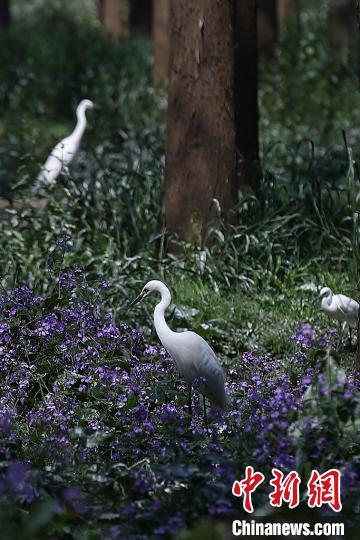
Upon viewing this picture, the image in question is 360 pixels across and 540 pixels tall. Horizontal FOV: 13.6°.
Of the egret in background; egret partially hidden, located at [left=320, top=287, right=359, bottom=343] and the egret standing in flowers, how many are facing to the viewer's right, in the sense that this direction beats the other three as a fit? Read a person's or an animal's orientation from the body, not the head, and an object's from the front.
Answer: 1

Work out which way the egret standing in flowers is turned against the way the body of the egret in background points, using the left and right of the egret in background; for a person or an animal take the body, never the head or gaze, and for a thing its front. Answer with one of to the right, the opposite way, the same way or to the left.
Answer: the opposite way

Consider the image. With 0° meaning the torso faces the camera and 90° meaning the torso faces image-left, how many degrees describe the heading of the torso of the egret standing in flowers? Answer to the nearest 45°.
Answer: approximately 90°

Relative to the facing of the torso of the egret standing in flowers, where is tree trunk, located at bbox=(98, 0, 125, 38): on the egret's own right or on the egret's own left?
on the egret's own right

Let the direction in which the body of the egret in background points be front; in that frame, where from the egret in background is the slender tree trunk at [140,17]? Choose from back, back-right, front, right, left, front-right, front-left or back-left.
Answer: left

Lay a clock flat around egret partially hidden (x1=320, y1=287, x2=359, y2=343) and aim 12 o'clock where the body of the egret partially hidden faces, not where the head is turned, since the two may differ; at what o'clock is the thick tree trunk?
The thick tree trunk is roughly at 2 o'clock from the egret partially hidden.

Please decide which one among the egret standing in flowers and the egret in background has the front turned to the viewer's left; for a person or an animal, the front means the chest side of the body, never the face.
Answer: the egret standing in flowers

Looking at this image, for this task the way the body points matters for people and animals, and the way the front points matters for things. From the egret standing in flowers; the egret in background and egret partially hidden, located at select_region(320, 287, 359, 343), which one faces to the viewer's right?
the egret in background

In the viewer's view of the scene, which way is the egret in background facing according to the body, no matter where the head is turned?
to the viewer's right

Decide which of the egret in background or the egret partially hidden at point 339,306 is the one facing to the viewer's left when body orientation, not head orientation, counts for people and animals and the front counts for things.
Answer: the egret partially hidden

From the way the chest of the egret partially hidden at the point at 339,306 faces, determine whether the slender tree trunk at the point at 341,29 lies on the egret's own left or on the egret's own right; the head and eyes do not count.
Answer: on the egret's own right

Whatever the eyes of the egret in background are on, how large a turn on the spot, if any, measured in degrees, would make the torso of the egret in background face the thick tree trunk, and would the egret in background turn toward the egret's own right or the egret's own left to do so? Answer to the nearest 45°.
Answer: approximately 45° to the egret's own right

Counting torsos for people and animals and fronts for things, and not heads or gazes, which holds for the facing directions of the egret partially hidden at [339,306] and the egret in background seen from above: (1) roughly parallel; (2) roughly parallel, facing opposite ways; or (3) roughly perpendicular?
roughly parallel, facing opposite ways

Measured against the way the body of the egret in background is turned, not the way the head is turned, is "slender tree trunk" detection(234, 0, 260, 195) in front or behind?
in front

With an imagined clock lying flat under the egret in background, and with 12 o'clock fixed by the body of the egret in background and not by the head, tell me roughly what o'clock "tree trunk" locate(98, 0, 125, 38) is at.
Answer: The tree trunk is roughly at 9 o'clock from the egret in background.

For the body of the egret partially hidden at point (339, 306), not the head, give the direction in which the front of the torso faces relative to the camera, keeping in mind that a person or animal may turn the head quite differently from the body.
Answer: to the viewer's left
